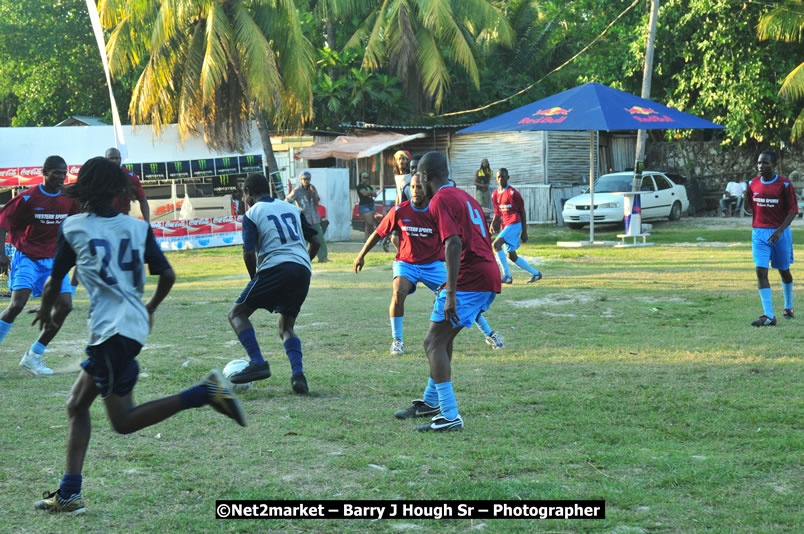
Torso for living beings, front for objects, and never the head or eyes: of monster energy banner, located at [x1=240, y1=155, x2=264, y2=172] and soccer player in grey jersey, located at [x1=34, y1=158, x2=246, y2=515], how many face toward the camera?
1

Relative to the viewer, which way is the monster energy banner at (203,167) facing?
toward the camera

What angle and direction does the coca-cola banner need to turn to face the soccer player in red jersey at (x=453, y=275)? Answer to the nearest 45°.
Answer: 0° — it already faces them

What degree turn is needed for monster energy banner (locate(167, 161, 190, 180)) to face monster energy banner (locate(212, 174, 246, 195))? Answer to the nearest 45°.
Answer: approximately 90° to its left

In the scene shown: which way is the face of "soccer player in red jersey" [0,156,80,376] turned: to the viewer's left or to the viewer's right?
to the viewer's right

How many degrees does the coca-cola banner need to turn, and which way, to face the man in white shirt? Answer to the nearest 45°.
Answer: approximately 90° to its left

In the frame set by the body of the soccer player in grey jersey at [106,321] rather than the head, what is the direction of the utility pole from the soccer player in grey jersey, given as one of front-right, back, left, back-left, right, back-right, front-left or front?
right

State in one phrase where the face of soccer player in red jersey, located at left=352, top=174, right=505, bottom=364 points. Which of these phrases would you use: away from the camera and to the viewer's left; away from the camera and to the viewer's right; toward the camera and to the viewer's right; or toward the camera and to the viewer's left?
toward the camera and to the viewer's left

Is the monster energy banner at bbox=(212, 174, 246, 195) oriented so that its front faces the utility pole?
no

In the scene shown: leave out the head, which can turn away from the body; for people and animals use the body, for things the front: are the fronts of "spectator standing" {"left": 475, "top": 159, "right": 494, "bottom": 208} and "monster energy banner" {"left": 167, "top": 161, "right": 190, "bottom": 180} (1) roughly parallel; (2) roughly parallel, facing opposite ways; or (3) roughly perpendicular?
roughly parallel

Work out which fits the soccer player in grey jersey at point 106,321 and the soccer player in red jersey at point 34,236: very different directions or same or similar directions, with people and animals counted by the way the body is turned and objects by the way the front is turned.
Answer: very different directions

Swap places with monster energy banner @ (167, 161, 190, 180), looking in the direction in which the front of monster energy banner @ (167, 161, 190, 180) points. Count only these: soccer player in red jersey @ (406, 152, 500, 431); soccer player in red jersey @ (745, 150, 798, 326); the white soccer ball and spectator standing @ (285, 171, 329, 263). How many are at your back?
0

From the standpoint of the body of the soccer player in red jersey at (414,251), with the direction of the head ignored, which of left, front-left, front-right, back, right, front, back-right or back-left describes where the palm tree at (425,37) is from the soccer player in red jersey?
back

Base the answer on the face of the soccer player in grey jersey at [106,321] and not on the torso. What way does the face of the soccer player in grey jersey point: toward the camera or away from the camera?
away from the camera

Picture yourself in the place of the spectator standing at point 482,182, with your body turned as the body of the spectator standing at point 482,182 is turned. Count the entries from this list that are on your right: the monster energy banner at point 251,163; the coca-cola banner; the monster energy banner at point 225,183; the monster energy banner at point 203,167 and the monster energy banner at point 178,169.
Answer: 5

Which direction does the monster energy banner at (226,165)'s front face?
toward the camera

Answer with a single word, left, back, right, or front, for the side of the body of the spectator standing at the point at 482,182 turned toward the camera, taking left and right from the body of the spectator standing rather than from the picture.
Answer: front
